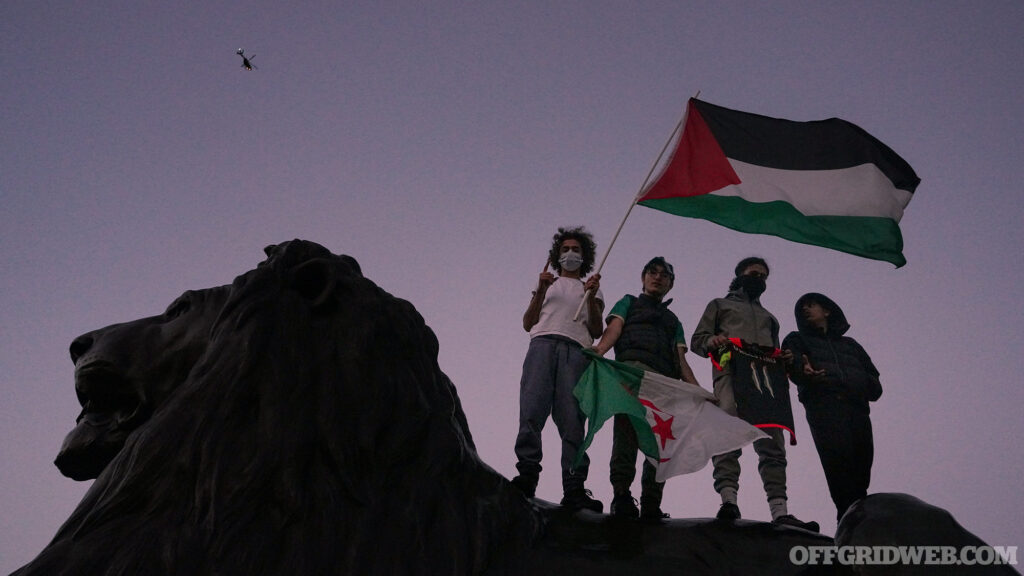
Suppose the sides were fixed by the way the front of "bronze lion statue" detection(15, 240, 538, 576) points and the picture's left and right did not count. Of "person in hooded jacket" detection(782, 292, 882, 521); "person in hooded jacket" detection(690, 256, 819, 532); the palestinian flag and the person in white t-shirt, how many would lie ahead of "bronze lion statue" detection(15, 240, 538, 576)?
0

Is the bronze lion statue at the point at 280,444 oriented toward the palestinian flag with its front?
no

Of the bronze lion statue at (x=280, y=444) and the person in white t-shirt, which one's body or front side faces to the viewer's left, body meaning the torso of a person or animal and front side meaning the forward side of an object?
the bronze lion statue

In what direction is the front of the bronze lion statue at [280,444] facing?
to the viewer's left

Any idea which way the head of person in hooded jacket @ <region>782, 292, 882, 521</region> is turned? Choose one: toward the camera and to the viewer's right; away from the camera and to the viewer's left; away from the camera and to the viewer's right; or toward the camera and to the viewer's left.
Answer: toward the camera and to the viewer's left

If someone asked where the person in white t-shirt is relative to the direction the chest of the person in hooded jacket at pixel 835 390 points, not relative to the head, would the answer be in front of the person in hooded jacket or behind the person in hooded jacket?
in front

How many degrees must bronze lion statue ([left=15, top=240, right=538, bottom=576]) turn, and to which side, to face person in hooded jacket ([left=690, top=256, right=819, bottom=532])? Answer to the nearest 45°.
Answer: approximately 135° to its right

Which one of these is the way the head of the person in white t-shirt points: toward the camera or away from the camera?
toward the camera

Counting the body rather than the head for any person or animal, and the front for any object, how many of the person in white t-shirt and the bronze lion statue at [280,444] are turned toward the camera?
1

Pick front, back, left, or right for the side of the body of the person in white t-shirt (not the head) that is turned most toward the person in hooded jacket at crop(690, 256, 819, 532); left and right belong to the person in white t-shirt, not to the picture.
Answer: left

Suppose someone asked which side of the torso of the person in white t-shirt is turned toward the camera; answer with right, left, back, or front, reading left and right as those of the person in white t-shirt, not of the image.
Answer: front

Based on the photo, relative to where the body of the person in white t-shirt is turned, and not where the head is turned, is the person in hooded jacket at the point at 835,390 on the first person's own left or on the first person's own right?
on the first person's own left

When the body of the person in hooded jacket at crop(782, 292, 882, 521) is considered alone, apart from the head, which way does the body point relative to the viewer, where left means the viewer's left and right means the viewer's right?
facing the viewer and to the left of the viewer
